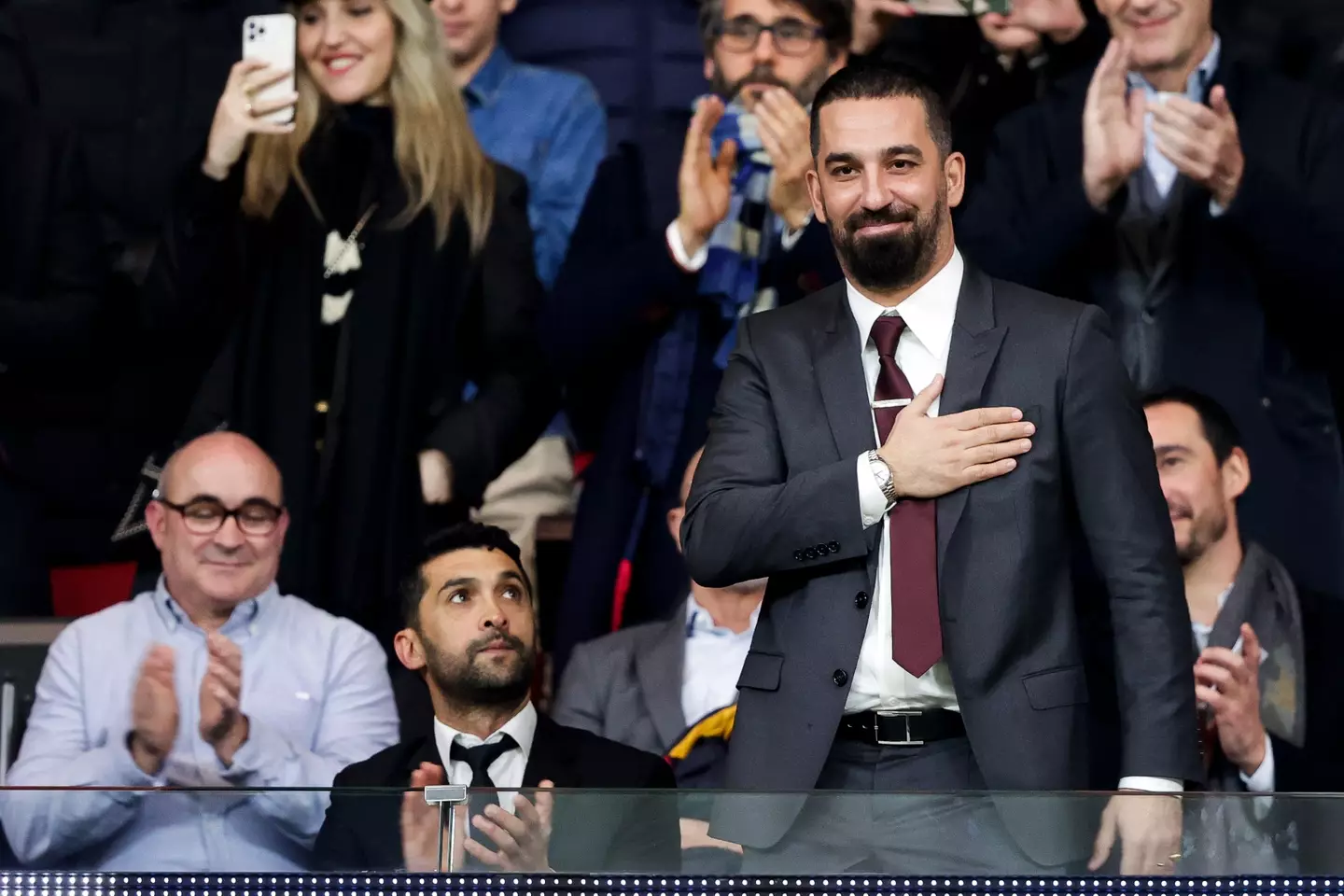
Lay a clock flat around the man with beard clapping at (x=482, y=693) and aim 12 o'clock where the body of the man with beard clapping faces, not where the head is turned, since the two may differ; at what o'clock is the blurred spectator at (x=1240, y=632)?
The blurred spectator is roughly at 9 o'clock from the man with beard clapping.

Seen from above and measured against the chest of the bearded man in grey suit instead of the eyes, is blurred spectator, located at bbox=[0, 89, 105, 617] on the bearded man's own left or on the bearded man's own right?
on the bearded man's own right

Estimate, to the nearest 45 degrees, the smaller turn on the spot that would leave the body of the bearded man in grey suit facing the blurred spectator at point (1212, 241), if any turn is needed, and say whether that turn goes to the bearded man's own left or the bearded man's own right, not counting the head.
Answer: approximately 180°

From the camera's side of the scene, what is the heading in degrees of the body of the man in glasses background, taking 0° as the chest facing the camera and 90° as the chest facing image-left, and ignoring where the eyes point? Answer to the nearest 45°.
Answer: approximately 0°

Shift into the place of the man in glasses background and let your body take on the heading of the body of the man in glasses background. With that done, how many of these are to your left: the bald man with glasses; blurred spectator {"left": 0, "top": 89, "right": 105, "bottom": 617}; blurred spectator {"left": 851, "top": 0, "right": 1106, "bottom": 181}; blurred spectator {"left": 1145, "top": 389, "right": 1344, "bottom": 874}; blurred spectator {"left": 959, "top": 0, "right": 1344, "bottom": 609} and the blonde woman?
3
